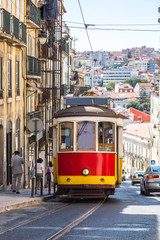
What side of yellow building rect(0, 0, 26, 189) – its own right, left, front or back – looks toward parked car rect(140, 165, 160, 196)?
front

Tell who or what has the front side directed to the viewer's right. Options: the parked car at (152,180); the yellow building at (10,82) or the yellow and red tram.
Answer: the yellow building

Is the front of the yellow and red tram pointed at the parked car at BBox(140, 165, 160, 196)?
no

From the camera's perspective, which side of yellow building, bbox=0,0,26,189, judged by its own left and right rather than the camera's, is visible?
right

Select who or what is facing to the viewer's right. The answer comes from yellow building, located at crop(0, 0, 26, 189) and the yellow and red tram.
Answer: the yellow building

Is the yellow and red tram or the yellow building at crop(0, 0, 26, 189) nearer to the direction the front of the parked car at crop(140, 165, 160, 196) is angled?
the yellow building

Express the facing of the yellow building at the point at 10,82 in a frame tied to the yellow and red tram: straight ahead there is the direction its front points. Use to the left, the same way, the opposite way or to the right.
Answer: to the left

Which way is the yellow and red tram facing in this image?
toward the camera

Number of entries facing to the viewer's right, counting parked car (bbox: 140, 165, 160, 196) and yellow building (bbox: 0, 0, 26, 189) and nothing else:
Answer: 1
